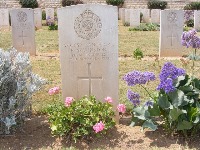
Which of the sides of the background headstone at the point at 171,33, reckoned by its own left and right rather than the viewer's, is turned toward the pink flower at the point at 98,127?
front

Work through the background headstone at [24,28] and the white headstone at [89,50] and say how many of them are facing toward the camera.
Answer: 2

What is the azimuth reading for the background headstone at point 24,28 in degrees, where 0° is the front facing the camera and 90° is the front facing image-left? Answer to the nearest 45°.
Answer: approximately 0°

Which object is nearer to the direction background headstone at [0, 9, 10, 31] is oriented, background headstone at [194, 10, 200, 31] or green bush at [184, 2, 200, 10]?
the background headstone

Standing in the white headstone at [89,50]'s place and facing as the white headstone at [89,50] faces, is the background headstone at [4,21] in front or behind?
behind

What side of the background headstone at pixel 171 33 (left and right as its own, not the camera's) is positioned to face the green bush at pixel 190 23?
back

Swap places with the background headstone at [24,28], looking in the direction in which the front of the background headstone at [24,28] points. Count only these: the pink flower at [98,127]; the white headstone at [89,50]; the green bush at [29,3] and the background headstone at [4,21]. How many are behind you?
2

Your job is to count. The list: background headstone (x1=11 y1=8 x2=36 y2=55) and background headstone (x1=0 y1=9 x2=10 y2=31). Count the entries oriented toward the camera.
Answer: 2

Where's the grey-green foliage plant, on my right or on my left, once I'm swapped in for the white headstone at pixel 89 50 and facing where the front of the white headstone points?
on my right

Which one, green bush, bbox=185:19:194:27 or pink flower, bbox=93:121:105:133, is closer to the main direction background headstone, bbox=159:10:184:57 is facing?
the pink flower

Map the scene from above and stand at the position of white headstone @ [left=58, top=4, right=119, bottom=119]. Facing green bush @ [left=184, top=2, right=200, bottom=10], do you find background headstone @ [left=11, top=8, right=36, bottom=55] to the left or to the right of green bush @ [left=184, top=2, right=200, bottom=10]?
left
